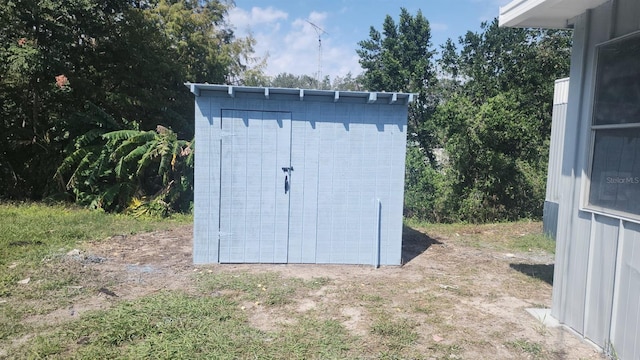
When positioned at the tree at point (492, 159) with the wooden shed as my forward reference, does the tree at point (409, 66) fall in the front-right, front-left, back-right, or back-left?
back-right

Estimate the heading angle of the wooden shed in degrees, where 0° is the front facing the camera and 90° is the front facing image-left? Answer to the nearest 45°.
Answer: approximately 0°

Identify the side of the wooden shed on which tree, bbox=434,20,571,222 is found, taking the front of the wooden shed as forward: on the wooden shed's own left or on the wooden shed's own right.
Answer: on the wooden shed's own left

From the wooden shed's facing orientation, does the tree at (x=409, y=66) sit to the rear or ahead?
to the rear

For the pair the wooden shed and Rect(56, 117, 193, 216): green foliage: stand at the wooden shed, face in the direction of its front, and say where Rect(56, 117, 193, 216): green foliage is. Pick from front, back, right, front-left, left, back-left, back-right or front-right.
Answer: back-right

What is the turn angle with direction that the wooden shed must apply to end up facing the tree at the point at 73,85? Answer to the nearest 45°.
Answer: approximately 135° to its right
